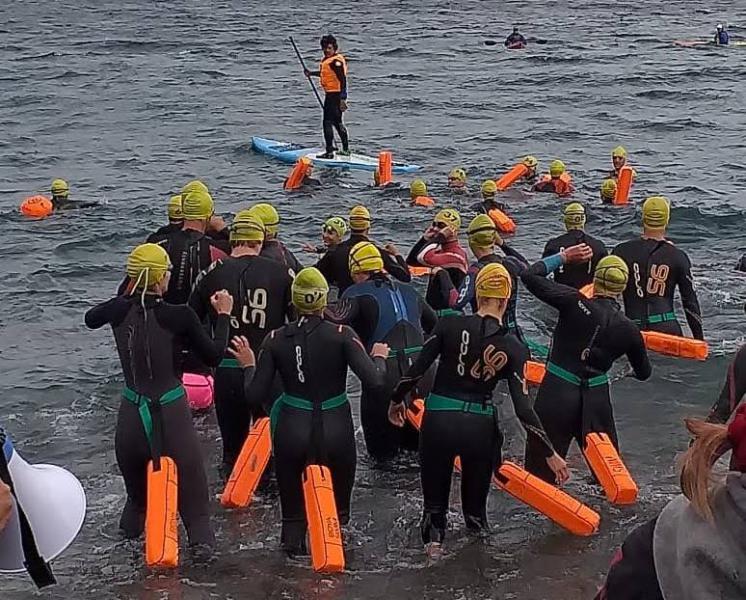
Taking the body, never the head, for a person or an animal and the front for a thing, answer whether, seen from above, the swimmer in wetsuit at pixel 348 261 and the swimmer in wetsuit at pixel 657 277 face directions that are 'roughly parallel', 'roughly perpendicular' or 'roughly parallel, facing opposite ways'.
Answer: roughly parallel

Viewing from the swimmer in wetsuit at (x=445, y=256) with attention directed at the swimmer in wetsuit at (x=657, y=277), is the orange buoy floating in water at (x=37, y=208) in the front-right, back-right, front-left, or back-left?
back-left

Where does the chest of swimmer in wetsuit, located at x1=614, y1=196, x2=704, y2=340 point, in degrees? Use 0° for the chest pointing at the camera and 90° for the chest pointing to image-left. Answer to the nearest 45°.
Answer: approximately 180°

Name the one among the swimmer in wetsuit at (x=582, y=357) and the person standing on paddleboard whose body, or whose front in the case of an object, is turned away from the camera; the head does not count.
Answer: the swimmer in wetsuit

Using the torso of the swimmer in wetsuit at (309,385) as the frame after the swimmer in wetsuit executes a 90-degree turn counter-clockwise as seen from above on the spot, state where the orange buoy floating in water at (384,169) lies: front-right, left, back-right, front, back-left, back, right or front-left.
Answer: right

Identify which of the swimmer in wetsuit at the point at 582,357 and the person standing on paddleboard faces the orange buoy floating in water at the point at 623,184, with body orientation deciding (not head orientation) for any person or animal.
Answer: the swimmer in wetsuit

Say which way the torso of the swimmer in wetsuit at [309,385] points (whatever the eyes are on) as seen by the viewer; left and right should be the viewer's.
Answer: facing away from the viewer

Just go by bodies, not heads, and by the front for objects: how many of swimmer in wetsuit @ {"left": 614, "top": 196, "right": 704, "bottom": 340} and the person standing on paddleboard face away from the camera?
1

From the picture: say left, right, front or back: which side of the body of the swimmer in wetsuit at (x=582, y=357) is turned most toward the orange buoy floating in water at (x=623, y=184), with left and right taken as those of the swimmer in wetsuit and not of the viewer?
front

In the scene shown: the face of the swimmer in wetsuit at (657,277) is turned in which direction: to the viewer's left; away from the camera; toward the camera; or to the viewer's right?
away from the camera

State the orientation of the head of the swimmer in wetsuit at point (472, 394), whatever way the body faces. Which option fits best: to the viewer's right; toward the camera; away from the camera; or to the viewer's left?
away from the camera

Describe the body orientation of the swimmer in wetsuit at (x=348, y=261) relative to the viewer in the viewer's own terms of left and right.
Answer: facing away from the viewer

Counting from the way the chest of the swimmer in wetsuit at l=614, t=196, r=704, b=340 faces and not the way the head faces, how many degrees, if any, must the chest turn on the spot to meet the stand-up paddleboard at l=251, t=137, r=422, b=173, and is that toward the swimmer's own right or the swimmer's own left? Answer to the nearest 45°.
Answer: approximately 45° to the swimmer's own left

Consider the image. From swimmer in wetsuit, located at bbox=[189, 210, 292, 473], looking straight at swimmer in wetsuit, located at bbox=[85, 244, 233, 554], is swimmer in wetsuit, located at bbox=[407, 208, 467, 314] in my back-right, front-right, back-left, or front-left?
back-left

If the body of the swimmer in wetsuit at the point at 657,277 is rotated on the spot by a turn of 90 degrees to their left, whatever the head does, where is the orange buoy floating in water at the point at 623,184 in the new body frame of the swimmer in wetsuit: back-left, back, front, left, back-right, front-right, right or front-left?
right

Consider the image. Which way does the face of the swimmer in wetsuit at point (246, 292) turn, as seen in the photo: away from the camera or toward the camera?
away from the camera

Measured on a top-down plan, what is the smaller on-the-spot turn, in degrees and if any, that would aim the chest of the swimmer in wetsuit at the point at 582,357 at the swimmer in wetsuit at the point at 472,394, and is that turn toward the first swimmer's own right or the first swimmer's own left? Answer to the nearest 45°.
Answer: approximately 135° to the first swimmer's own left

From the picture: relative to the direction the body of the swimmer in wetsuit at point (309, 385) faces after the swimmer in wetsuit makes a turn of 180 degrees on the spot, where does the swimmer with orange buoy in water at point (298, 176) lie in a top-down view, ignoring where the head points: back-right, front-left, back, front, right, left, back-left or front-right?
back

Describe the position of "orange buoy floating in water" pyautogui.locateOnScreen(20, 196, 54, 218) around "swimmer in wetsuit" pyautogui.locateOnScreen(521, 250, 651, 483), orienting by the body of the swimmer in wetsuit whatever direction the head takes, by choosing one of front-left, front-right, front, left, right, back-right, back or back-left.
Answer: front-left

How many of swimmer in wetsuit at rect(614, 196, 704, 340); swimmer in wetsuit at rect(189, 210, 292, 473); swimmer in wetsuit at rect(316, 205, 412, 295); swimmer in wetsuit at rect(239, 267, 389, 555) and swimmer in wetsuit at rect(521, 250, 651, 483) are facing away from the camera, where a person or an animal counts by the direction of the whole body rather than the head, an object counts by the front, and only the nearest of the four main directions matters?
5

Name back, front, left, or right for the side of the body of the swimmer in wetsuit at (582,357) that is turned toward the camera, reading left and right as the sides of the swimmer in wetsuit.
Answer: back

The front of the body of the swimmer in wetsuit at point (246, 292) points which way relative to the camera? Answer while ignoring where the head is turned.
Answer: away from the camera
